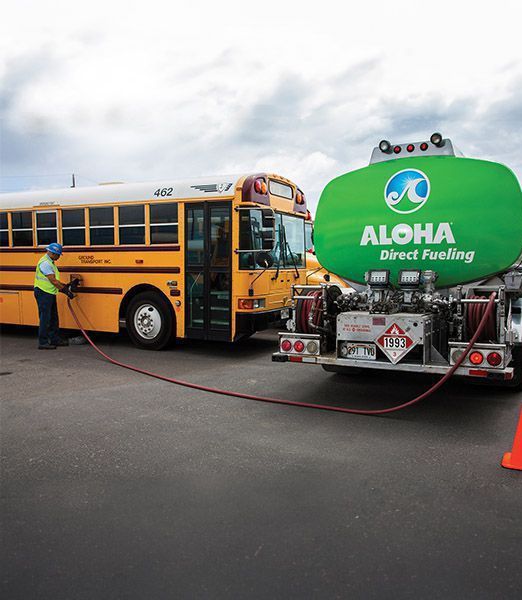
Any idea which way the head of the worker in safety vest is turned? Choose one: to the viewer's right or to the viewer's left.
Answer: to the viewer's right

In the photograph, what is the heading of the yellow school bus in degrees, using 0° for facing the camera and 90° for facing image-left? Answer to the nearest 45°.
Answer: approximately 315°

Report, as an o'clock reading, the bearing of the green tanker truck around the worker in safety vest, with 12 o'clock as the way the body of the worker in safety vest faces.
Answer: The green tanker truck is roughly at 2 o'clock from the worker in safety vest.

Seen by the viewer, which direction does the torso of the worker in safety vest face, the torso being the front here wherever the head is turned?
to the viewer's right

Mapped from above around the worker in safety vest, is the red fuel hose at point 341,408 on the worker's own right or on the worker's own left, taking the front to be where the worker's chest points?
on the worker's own right

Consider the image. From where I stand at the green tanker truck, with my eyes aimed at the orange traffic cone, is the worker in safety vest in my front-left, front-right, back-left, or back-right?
back-right
